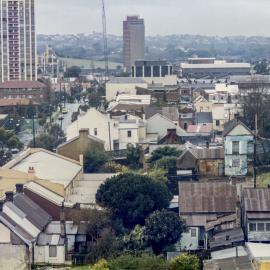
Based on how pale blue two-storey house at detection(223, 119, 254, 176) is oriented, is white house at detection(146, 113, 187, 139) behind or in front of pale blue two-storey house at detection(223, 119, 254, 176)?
behind

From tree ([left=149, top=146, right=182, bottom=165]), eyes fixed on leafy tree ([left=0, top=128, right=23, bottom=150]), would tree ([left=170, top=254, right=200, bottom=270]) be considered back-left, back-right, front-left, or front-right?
back-left

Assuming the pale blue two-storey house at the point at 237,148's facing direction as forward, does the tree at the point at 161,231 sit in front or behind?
in front

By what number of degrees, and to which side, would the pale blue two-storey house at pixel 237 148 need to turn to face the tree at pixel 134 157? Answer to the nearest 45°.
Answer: approximately 135° to its right

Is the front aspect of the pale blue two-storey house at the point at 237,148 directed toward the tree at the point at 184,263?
yes

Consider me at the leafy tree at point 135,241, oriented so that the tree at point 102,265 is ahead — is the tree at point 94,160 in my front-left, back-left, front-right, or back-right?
back-right

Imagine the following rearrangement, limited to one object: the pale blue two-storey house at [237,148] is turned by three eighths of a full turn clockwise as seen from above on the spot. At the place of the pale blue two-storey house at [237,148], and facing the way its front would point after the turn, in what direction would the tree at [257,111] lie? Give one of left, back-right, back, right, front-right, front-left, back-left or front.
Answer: front-right

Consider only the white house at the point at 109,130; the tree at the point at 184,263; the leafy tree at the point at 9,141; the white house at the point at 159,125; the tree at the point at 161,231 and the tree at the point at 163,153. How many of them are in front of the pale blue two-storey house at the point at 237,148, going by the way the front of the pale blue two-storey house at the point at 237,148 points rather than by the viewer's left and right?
2

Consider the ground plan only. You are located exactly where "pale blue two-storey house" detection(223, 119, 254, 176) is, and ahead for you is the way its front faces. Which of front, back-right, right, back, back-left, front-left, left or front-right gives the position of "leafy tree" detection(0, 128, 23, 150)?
back-right

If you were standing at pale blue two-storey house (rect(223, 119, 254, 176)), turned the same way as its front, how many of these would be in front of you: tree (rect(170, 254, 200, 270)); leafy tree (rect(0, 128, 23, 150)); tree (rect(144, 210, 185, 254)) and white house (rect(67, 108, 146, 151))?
2

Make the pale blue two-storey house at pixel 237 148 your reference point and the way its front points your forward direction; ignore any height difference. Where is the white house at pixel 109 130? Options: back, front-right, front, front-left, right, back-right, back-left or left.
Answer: back-right

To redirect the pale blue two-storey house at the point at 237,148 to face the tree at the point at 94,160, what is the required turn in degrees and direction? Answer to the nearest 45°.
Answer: approximately 90° to its right

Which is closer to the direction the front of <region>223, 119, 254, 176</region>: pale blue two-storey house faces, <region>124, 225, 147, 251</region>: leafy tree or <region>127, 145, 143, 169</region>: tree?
the leafy tree

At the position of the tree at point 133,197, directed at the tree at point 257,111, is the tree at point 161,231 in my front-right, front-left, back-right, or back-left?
back-right
